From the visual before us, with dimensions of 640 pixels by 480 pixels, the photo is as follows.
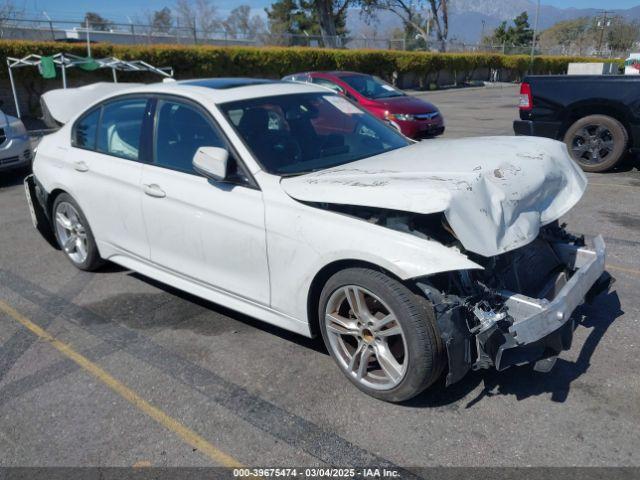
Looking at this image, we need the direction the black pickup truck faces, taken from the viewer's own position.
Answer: facing to the right of the viewer

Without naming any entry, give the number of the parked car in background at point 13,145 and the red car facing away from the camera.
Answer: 0

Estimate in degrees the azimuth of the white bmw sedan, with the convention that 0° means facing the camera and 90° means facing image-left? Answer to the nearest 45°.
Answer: approximately 315°

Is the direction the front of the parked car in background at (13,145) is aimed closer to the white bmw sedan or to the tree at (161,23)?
the white bmw sedan

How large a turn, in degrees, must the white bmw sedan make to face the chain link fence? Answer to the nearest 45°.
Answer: approximately 135° to its left

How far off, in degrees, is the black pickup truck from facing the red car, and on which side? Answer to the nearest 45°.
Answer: approximately 135° to its left

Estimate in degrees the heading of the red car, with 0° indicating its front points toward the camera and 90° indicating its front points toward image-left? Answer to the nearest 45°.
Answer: approximately 315°

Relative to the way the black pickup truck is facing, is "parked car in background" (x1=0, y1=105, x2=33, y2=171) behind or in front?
behind

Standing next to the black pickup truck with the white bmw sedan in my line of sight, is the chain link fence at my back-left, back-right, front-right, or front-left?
back-right

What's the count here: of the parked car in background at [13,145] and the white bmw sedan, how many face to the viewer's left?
0
